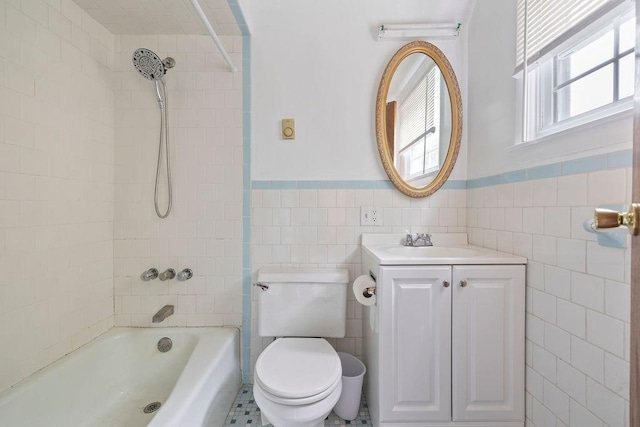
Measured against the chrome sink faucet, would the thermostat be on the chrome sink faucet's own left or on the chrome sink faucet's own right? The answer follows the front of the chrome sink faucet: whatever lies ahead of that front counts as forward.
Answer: on the chrome sink faucet's own right

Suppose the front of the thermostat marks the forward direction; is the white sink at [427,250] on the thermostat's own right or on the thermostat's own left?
on the thermostat's own left

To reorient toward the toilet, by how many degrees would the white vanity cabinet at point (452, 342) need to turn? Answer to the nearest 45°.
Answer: approximately 90° to its right

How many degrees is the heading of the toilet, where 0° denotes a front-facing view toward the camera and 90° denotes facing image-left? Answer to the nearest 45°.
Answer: approximately 0°
